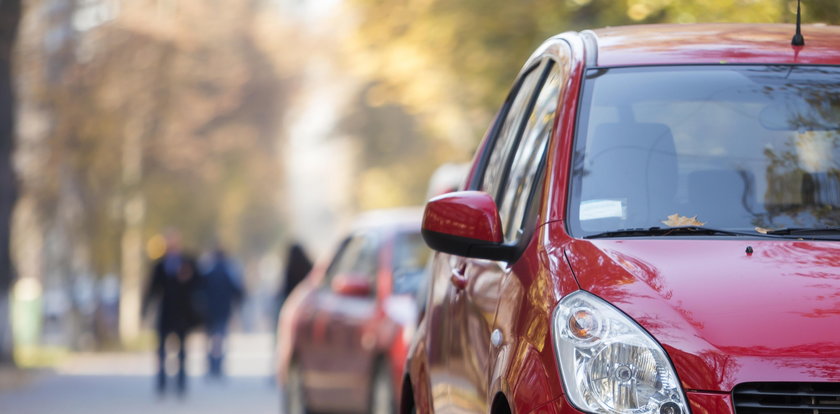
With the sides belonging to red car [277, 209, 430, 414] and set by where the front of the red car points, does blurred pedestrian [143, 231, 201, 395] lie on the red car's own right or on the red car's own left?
on the red car's own right

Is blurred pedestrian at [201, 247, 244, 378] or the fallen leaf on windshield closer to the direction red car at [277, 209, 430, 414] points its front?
the fallen leaf on windshield

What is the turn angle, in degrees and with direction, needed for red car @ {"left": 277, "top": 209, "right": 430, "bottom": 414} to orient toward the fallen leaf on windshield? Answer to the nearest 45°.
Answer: approximately 45° to its left
